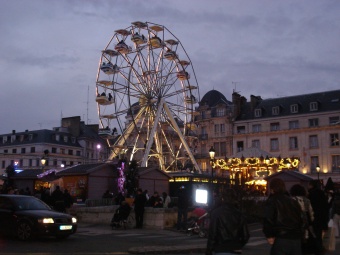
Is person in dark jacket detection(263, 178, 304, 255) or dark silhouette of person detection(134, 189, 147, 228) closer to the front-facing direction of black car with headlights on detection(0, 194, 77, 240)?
the person in dark jacket

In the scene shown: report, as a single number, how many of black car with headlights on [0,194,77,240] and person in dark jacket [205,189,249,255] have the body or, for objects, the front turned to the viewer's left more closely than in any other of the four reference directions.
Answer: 0

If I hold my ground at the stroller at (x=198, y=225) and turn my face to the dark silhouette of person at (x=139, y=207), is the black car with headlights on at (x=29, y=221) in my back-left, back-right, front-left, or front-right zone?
front-left

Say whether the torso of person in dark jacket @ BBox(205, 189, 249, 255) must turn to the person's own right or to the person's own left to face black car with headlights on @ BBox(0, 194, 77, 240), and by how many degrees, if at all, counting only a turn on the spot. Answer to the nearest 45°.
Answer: approximately 45° to the person's own left

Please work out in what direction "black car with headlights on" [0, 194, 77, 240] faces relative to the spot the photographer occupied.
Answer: facing the viewer and to the right of the viewer

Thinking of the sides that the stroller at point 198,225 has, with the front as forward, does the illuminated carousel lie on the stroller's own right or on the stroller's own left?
on the stroller's own right

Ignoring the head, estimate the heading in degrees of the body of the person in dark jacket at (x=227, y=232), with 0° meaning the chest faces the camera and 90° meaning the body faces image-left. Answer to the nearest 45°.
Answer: approximately 180°

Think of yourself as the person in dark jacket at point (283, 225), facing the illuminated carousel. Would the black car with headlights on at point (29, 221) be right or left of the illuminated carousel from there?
left

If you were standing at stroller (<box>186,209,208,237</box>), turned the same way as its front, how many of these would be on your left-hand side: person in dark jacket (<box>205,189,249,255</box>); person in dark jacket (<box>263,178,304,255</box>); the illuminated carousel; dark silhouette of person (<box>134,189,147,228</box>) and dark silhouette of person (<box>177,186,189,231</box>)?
2

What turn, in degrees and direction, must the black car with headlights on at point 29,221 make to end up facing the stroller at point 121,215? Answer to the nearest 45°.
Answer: approximately 90° to its left

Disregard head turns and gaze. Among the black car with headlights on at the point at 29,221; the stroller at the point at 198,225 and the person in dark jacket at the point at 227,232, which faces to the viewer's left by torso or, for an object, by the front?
the stroller

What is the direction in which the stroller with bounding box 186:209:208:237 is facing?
to the viewer's left

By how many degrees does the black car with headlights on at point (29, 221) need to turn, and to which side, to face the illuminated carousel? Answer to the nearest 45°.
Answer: approximately 90° to its left
